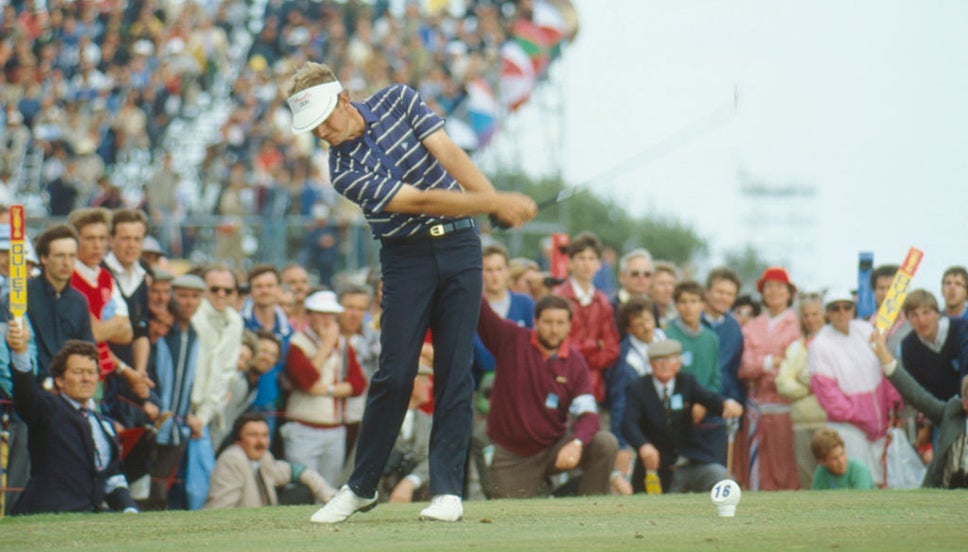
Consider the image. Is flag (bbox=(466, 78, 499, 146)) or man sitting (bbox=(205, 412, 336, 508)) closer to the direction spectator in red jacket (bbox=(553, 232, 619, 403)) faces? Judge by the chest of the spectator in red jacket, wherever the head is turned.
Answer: the man sitting

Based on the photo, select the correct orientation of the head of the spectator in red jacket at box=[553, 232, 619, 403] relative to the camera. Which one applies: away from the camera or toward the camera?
toward the camera

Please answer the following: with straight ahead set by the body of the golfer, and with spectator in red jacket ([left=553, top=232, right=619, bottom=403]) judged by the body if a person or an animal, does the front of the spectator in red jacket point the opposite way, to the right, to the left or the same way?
the same way

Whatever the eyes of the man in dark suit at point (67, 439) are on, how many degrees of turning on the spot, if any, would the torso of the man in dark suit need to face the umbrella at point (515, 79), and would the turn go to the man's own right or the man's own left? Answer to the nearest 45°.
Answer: approximately 90° to the man's own left

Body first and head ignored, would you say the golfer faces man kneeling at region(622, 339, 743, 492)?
no

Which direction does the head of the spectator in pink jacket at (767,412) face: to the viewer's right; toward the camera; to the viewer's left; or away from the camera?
toward the camera

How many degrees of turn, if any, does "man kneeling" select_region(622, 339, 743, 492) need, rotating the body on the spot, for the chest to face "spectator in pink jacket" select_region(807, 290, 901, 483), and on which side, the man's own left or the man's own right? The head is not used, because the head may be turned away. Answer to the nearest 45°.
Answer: approximately 135° to the man's own left

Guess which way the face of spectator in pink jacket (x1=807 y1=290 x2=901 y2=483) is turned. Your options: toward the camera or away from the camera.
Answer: toward the camera

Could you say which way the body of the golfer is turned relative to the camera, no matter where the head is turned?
toward the camera

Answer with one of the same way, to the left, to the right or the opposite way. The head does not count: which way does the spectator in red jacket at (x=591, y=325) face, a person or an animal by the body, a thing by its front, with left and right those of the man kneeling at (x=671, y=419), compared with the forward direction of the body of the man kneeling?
the same way
